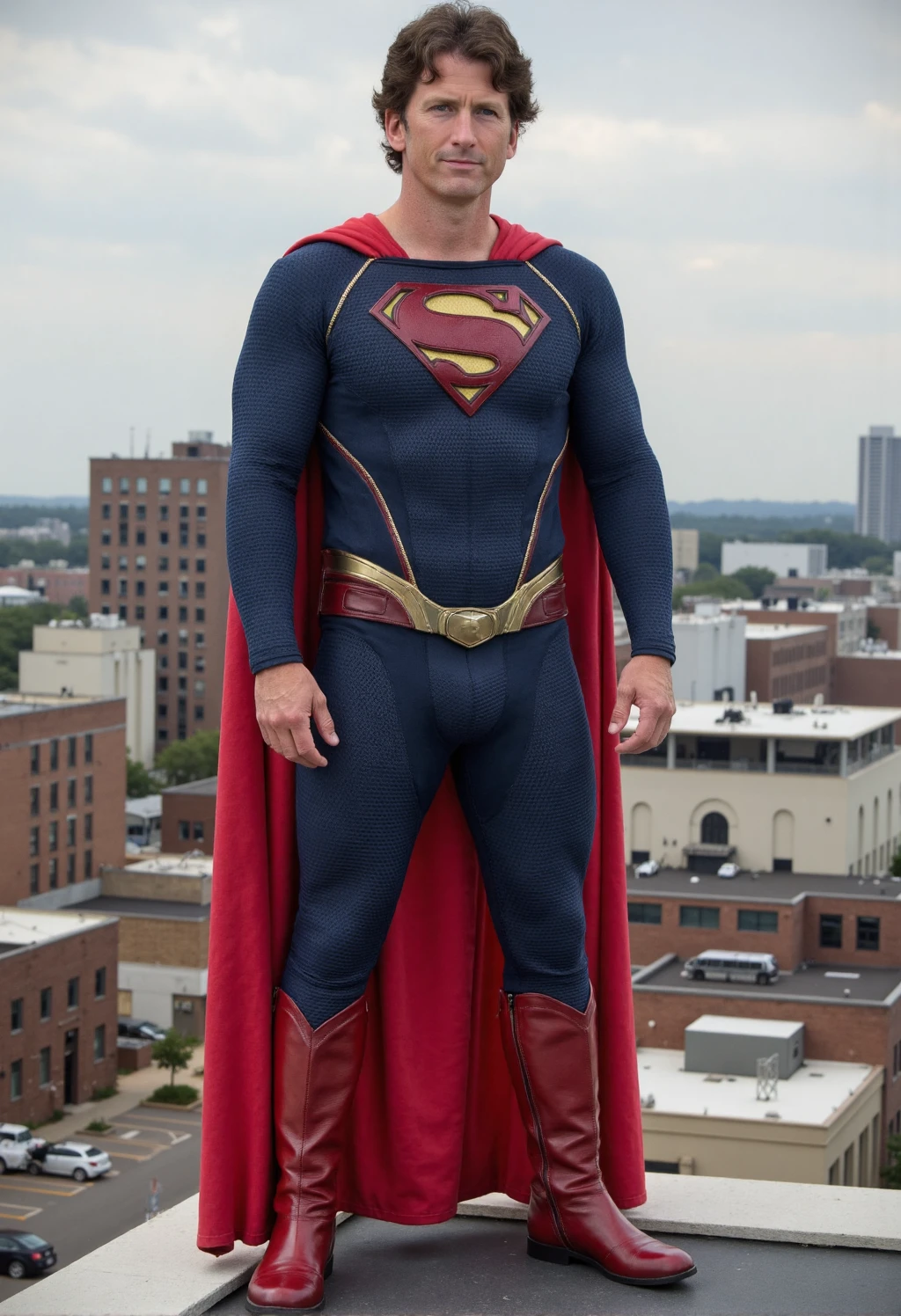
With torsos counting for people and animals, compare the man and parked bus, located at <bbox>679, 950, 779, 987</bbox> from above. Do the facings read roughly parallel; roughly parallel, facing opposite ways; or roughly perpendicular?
roughly perpendicular

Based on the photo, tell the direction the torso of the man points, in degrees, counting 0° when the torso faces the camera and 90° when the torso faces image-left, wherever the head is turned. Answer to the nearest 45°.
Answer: approximately 0°

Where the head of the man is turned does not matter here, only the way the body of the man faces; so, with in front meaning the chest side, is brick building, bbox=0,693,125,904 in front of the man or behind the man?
behind

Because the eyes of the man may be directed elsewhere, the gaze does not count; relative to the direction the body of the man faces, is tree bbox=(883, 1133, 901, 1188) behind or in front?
behind
